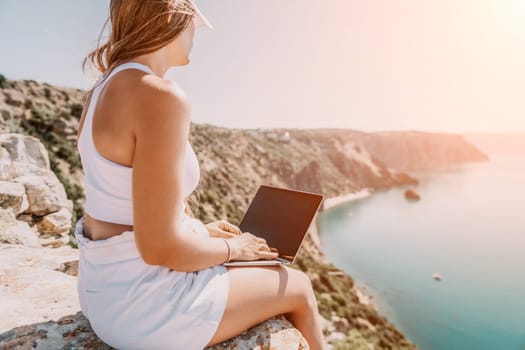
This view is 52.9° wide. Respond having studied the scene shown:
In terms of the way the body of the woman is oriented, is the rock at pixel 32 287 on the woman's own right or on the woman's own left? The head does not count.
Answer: on the woman's own left

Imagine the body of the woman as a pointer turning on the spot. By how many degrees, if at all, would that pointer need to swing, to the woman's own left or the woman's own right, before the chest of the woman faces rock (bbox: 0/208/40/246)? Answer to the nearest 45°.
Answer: approximately 90° to the woman's own left

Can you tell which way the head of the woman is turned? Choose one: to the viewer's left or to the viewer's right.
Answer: to the viewer's right

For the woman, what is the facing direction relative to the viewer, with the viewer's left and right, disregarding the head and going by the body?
facing away from the viewer and to the right of the viewer

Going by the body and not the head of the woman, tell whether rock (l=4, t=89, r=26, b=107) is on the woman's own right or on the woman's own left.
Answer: on the woman's own left

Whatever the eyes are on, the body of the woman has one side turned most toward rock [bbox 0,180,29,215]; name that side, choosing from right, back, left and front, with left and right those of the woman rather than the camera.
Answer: left
